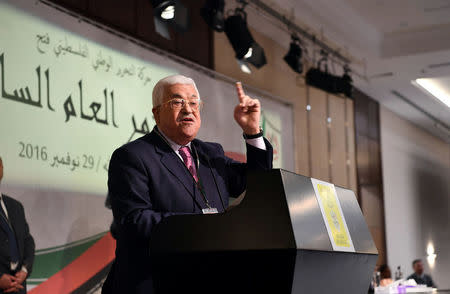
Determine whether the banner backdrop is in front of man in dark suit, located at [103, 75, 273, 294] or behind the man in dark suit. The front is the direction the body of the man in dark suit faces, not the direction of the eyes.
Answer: behind

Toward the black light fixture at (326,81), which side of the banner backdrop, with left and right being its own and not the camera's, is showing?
left

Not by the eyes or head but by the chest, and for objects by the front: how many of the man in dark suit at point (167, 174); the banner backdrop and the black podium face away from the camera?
0

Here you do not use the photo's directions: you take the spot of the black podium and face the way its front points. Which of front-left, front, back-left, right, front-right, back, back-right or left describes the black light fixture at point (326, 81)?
back-left

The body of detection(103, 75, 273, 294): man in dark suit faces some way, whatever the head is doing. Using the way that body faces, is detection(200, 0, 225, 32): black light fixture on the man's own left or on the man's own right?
on the man's own left

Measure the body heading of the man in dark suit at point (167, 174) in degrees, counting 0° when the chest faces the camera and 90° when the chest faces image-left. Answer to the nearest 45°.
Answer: approximately 315°

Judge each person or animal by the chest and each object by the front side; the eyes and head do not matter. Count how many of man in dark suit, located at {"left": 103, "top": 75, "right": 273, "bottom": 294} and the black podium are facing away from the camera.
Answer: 0

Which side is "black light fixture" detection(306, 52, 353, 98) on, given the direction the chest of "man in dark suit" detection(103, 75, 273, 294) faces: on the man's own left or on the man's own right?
on the man's own left

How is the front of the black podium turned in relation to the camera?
facing the viewer and to the right of the viewer

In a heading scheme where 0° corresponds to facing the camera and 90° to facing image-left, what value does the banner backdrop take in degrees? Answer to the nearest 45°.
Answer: approximately 315°
